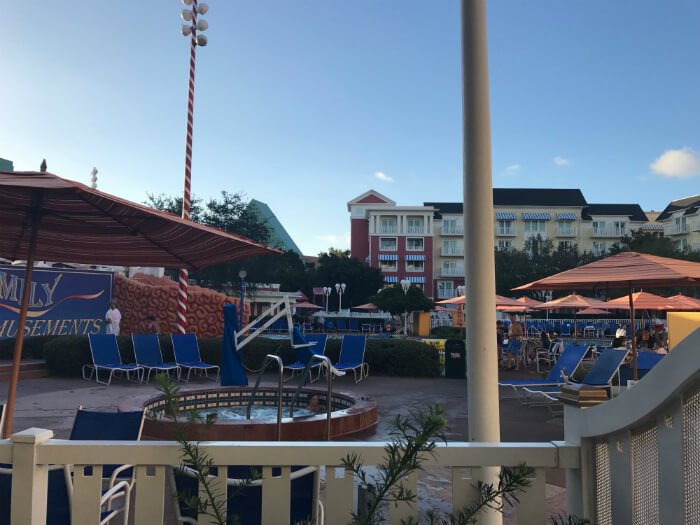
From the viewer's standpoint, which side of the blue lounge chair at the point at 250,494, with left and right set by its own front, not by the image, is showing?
back

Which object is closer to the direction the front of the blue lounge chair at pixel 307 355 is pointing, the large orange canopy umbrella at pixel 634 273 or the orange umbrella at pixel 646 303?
the large orange canopy umbrella

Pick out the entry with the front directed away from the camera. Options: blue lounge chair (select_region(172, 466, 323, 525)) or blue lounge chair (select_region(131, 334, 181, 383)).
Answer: blue lounge chair (select_region(172, 466, 323, 525))

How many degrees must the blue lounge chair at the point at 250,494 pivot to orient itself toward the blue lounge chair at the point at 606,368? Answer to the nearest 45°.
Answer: approximately 45° to its right

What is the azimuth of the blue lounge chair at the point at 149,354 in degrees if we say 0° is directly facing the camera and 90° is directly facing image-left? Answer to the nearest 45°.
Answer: approximately 315°

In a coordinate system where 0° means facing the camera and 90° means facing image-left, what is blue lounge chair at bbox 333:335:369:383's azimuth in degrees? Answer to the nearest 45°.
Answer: approximately 45°
